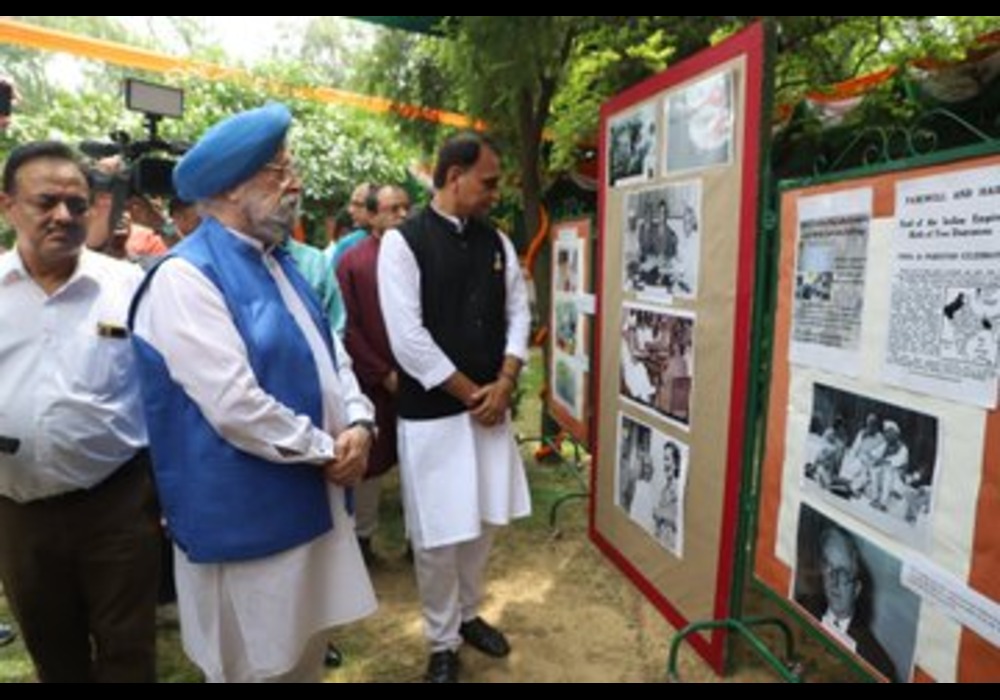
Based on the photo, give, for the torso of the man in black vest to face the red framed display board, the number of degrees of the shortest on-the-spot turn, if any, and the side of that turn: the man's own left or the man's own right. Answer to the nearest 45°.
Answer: approximately 45° to the man's own left

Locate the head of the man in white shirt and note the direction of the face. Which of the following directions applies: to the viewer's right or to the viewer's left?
to the viewer's right

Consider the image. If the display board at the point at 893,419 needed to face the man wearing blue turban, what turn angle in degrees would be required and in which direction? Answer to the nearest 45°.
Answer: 0° — it already faces them

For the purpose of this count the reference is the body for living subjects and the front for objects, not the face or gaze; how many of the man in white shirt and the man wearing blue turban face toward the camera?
1

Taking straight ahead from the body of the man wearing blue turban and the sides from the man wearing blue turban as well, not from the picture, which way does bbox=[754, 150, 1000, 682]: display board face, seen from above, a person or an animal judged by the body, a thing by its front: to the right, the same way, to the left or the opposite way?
the opposite way

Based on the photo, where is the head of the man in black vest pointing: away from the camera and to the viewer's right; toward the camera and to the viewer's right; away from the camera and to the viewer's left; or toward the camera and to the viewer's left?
toward the camera and to the viewer's right

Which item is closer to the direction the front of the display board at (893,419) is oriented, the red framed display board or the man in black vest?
the man in black vest

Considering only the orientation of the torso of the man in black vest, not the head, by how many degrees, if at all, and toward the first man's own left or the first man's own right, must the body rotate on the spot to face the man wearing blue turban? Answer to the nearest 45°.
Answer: approximately 90° to the first man's own right

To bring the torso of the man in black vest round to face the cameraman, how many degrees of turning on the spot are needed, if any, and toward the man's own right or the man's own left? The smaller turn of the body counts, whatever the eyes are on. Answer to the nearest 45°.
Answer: approximately 135° to the man's own right

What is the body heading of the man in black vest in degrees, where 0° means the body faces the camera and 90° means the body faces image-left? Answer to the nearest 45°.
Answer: approximately 315°

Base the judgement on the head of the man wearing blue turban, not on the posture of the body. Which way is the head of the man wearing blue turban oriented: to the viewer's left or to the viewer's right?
to the viewer's right

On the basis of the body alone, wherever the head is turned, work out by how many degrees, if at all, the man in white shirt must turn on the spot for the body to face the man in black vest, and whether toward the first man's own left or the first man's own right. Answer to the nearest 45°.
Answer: approximately 90° to the first man's own left

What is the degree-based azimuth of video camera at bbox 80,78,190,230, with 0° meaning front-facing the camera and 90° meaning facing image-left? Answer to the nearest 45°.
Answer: approximately 315°
